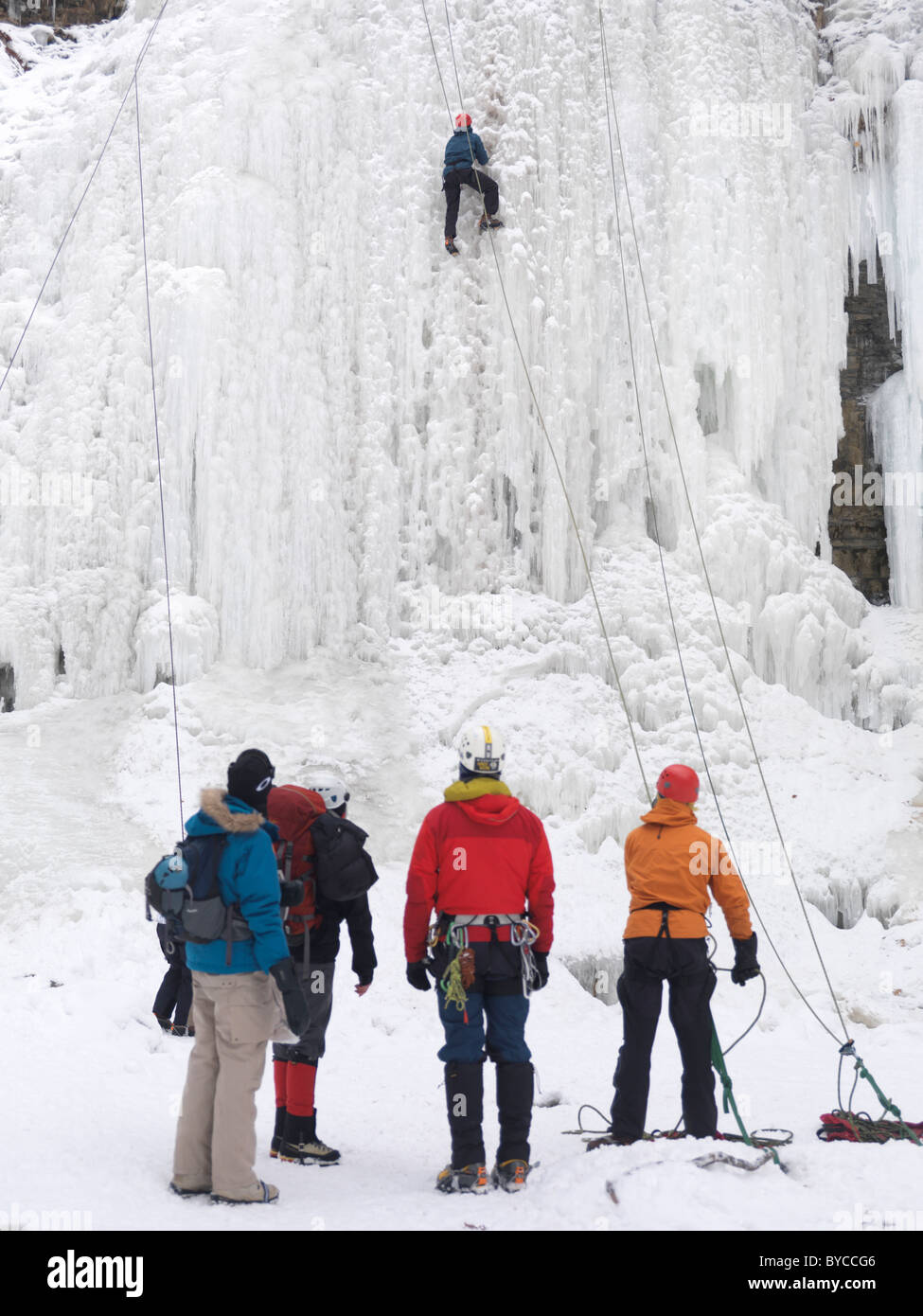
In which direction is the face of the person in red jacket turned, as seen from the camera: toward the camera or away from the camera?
away from the camera

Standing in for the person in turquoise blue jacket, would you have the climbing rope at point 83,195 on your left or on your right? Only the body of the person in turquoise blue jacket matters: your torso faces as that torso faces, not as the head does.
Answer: on your left

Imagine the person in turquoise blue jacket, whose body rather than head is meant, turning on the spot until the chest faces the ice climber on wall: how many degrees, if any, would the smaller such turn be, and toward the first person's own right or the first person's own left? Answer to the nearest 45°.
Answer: approximately 45° to the first person's own left

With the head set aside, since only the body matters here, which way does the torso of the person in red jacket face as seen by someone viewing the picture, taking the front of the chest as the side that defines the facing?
away from the camera

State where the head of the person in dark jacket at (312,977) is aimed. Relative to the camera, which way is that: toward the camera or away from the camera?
away from the camera

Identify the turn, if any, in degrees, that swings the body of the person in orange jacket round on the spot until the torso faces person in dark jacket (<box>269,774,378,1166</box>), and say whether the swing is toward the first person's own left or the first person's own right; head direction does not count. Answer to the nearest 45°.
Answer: approximately 90° to the first person's own left

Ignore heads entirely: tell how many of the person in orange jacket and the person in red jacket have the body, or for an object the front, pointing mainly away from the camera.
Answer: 2

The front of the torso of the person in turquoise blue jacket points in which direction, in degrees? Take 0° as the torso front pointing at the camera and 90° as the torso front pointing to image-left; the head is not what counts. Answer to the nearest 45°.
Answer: approximately 225°

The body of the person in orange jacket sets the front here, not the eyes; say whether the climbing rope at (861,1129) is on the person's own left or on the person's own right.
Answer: on the person's own right

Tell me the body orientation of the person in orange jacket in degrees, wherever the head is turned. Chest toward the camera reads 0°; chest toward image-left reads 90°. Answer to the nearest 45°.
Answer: approximately 180°
